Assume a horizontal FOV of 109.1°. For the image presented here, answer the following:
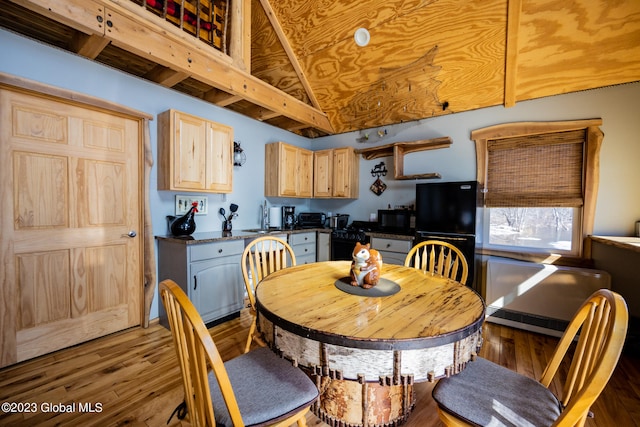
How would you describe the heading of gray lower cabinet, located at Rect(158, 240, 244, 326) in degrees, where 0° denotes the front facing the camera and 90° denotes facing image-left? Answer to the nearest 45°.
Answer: approximately 315°

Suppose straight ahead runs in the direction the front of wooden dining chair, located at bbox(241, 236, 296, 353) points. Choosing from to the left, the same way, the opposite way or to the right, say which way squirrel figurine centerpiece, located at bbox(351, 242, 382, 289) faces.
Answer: to the right

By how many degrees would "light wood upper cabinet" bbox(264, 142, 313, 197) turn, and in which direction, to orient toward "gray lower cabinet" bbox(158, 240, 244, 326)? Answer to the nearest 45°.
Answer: approximately 90° to its right

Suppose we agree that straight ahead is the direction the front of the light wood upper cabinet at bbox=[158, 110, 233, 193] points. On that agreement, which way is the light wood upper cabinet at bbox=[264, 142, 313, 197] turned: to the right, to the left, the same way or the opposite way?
the same way

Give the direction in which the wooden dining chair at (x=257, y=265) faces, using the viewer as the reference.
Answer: facing the viewer and to the right of the viewer

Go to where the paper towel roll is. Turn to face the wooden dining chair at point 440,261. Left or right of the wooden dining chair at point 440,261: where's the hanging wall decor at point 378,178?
left

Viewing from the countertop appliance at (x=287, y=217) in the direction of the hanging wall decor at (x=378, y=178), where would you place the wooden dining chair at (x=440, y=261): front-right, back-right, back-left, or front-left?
front-right

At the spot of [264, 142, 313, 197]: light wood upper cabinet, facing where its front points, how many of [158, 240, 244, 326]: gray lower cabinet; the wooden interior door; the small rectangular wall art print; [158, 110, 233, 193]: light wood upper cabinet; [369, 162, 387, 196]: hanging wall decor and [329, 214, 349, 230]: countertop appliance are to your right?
4

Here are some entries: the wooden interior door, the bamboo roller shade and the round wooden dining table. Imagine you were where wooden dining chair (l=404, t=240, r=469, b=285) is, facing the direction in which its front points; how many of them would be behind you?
1

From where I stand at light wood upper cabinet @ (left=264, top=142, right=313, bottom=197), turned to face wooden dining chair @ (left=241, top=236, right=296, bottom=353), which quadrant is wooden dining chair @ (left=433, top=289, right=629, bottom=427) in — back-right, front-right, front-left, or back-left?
front-left

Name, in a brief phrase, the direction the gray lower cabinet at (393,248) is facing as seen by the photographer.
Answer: facing the viewer

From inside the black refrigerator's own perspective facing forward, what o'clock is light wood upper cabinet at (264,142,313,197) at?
The light wood upper cabinet is roughly at 3 o'clock from the black refrigerator.

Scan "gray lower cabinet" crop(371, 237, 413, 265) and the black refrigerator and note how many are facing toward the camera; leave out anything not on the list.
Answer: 2

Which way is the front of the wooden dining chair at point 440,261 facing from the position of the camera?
facing the viewer and to the left of the viewer

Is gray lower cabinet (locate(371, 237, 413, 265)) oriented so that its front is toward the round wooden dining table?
yes
